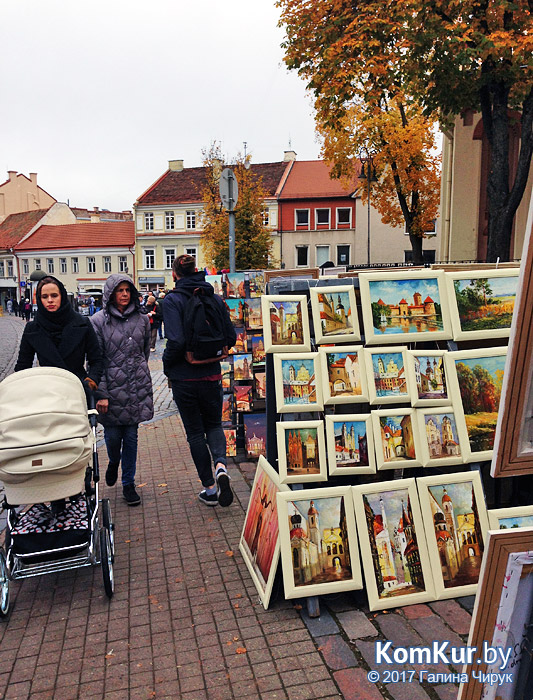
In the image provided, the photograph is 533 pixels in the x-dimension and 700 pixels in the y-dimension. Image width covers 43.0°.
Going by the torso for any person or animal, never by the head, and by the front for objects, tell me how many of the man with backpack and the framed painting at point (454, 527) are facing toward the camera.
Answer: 1

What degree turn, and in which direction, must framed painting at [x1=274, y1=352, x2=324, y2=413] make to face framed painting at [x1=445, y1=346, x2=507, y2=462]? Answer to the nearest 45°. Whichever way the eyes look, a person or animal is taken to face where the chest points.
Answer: approximately 90° to its left

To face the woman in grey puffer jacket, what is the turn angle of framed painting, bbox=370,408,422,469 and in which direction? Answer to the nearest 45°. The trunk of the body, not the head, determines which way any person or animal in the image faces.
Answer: approximately 135° to its right

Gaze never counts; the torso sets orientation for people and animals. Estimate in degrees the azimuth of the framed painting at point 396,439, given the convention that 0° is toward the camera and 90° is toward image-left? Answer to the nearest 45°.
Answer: approximately 0°

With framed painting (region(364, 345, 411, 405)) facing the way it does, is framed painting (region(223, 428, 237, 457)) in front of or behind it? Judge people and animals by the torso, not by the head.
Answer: behind
